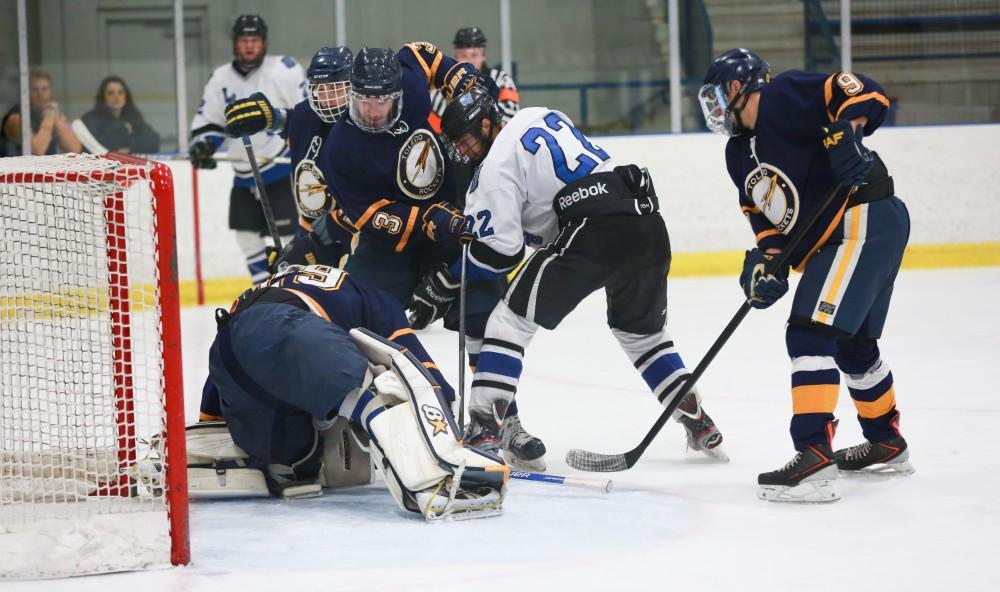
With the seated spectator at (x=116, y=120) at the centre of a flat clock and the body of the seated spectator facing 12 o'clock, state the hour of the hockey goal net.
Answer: The hockey goal net is roughly at 12 o'clock from the seated spectator.

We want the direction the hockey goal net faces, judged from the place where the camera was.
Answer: facing to the right of the viewer

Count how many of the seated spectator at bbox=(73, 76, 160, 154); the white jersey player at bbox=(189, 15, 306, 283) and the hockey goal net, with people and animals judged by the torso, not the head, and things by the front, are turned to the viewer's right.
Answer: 1

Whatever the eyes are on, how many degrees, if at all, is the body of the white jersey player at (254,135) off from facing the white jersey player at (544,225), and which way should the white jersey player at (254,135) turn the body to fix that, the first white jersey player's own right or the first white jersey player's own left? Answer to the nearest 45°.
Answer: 0° — they already face them

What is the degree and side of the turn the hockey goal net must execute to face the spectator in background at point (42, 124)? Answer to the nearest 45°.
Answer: approximately 90° to its left

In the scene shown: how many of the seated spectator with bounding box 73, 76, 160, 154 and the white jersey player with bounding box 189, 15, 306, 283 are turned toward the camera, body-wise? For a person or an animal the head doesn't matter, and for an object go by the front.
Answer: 2

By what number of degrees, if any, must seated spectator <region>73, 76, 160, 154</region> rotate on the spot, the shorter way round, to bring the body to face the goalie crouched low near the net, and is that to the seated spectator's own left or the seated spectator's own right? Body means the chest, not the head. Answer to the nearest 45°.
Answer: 0° — they already face them

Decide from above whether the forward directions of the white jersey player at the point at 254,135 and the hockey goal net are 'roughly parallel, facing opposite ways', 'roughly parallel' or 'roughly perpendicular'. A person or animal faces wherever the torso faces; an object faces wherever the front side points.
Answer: roughly perpendicular

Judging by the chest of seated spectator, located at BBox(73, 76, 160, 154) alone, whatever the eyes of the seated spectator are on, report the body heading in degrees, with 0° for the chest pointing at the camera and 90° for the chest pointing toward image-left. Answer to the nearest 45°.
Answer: approximately 0°

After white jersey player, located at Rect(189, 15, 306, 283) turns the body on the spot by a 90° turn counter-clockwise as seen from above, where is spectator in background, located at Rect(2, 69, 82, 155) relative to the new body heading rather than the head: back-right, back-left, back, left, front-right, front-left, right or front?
back-left

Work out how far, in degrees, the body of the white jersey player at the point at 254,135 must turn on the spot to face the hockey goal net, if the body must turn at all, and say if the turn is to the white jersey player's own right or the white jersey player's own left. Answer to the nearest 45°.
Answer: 0° — they already face it
